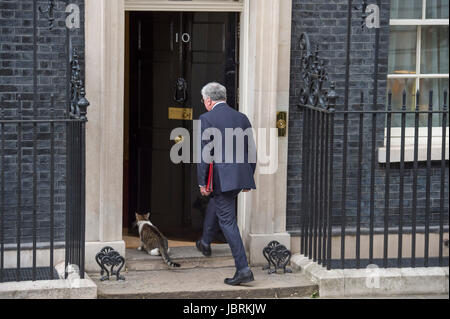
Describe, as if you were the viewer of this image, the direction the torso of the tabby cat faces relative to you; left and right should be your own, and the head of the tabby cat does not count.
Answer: facing away from the viewer and to the left of the viewer

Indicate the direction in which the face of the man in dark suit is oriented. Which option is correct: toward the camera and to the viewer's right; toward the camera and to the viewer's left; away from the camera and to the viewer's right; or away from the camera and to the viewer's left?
away from the camera and to the viewer's left

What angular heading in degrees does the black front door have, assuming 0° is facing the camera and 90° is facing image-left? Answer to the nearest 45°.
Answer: approximately 0°

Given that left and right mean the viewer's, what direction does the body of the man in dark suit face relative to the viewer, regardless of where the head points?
facing away from the viewer and to the left of the viewer

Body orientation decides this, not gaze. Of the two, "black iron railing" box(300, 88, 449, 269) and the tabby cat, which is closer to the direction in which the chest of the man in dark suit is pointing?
the tabby cat

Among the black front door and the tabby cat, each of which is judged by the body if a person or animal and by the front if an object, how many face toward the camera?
1
